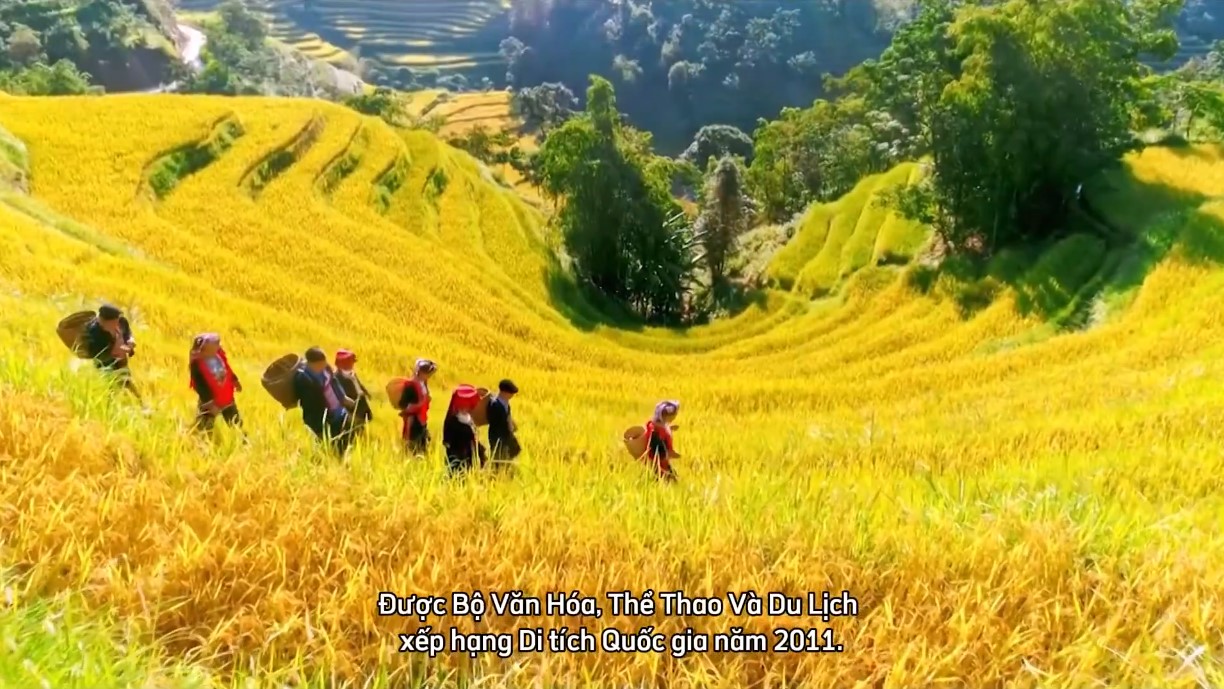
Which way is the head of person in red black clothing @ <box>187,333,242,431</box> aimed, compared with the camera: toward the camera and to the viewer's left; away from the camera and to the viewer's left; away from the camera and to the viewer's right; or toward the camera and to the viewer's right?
toward the camera and to the viewer's right

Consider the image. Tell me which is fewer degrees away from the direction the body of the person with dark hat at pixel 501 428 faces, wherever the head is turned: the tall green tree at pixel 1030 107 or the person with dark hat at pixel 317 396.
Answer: the tall green tree

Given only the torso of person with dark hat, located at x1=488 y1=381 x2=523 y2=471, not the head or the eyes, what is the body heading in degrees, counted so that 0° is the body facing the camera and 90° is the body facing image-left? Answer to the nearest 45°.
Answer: approximately 270°

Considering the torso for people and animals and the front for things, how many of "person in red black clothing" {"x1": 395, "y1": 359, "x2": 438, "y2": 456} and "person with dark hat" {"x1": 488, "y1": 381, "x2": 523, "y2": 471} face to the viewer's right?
2

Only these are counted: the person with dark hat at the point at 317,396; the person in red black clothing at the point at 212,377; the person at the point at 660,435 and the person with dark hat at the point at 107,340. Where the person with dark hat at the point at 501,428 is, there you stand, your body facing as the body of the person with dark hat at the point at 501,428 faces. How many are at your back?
3
